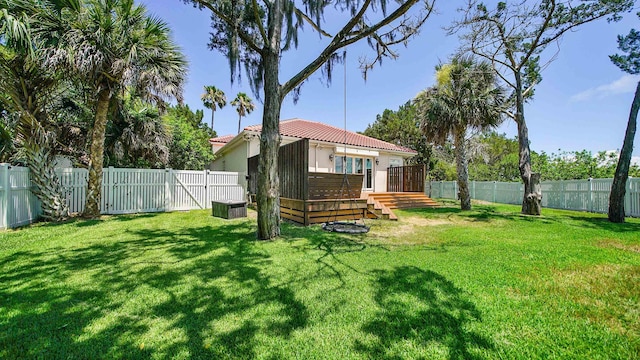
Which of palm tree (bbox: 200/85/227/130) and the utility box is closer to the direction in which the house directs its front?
the utility box

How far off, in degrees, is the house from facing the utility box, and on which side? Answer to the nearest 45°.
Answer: approximately 90° to its right

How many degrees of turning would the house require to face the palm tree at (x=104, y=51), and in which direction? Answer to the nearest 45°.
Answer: approximately 90° to its right

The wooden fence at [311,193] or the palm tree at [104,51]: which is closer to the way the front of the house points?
the wooden fence

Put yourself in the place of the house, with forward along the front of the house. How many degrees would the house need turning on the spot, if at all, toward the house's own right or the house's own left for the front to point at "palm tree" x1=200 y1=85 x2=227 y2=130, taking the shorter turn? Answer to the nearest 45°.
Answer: approximately 180°

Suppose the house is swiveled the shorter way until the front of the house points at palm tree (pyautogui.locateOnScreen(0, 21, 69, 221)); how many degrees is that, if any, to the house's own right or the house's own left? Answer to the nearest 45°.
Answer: approximately 90° to the house's own right

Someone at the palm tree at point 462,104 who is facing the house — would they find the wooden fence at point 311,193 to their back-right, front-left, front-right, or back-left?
front-left

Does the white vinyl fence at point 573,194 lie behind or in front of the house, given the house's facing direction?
in front

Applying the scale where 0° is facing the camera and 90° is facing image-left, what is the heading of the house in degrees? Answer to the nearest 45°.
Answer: approximately 315°

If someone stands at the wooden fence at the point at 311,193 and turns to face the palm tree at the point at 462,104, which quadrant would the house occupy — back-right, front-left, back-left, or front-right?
front-left

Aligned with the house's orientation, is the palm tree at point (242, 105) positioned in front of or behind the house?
behind

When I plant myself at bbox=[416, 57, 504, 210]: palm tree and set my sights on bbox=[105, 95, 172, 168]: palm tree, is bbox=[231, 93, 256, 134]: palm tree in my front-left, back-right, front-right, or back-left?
front-right

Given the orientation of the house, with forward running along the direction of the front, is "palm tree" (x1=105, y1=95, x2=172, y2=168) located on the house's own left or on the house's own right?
on the house's own right

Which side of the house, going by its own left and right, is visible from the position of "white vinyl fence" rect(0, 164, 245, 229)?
right
